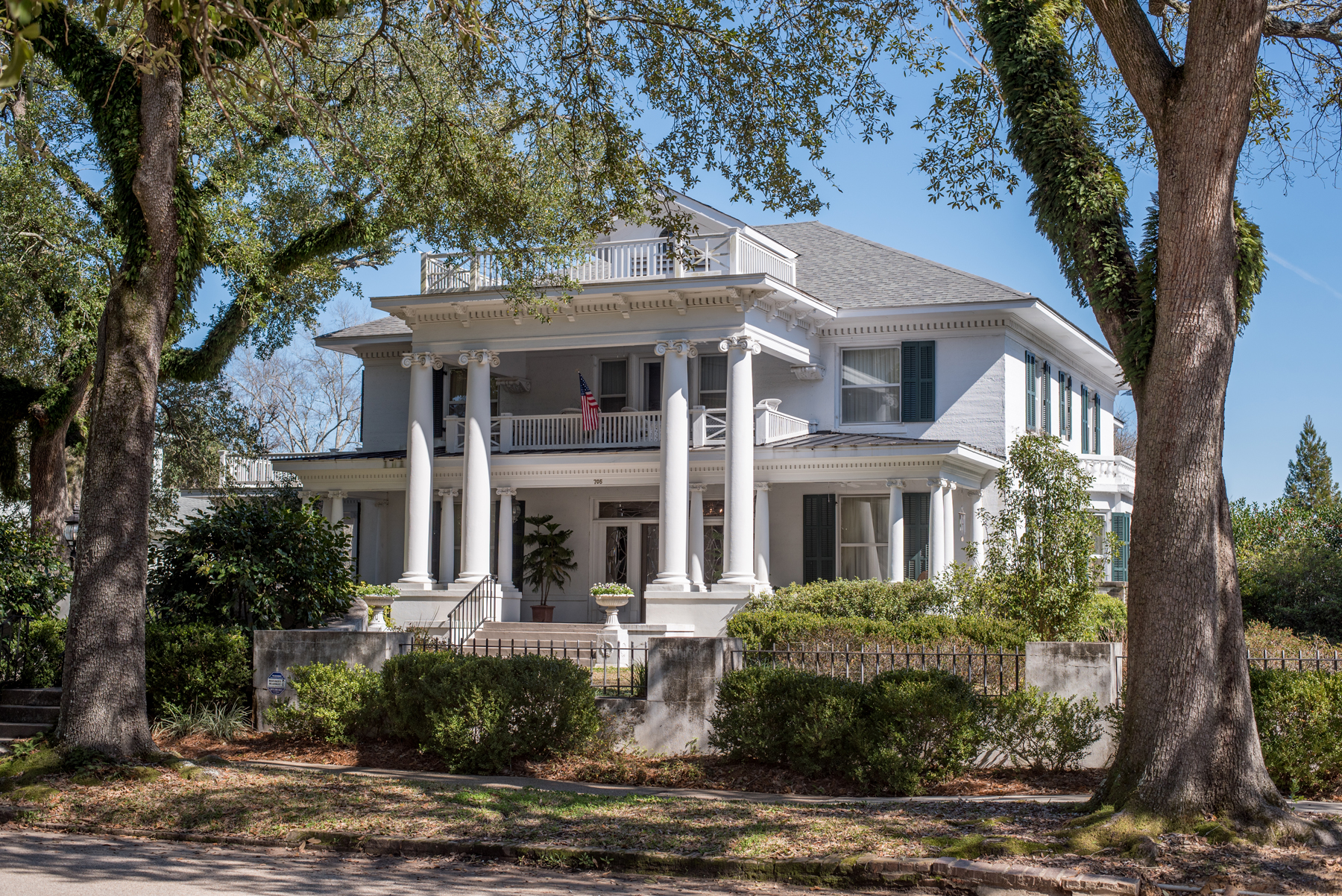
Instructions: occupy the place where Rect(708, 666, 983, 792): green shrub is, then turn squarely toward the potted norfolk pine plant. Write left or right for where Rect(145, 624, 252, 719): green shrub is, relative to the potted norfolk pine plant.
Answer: left

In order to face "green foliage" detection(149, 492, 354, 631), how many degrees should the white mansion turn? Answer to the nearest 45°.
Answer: approximately 45° to its right

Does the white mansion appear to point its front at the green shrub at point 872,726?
yes

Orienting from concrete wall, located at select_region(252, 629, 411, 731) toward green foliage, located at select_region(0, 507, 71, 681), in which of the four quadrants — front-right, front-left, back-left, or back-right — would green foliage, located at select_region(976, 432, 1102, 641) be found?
back-right

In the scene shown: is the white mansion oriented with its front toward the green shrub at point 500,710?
yes

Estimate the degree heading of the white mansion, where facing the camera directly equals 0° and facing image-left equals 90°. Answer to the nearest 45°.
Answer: approximately 0°
